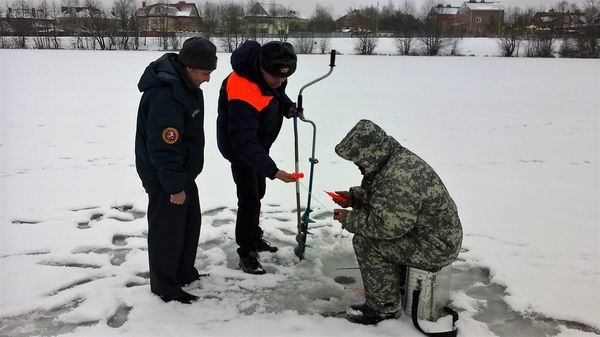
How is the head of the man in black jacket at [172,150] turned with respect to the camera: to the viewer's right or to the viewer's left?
to the viewer's right

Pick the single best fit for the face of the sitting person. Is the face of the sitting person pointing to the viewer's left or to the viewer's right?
to the viewer's left

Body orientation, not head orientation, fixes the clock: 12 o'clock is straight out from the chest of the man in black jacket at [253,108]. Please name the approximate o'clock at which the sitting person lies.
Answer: The sitting person is roughly at 12 o'clock from the man in black jacket.

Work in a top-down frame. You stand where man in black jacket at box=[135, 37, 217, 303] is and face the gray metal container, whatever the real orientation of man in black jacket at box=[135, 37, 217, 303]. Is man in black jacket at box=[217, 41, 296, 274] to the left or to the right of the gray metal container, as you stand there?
left

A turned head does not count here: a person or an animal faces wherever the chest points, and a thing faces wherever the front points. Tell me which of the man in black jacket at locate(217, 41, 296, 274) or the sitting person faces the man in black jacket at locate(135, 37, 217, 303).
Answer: the sitting person

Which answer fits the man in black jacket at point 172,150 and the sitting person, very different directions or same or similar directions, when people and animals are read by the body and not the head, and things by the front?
very different directions

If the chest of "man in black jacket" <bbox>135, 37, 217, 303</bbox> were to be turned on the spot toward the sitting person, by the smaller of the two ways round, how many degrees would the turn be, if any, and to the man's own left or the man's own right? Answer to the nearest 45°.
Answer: approximately 45° to the man's own right

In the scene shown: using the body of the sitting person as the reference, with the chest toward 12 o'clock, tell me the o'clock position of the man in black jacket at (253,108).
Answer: The man in black jacket is roughly at 1 o'clock from the sitting person.

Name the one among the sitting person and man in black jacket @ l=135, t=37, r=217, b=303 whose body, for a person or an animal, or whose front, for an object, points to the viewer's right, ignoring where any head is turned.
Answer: the man in black jacket

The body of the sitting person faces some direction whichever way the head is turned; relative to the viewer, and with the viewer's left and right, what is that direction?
facing to the left of the viewer

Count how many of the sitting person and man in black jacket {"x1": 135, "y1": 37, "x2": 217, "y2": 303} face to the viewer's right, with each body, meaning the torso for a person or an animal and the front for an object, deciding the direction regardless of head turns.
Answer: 1

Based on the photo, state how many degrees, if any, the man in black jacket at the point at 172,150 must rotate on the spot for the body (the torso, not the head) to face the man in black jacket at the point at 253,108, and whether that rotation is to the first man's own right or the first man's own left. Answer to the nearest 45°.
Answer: approximately 45° to the first man's own left

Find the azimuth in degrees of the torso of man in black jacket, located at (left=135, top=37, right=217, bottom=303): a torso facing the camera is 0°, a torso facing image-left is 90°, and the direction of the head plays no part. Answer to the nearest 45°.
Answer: approximately 270°
